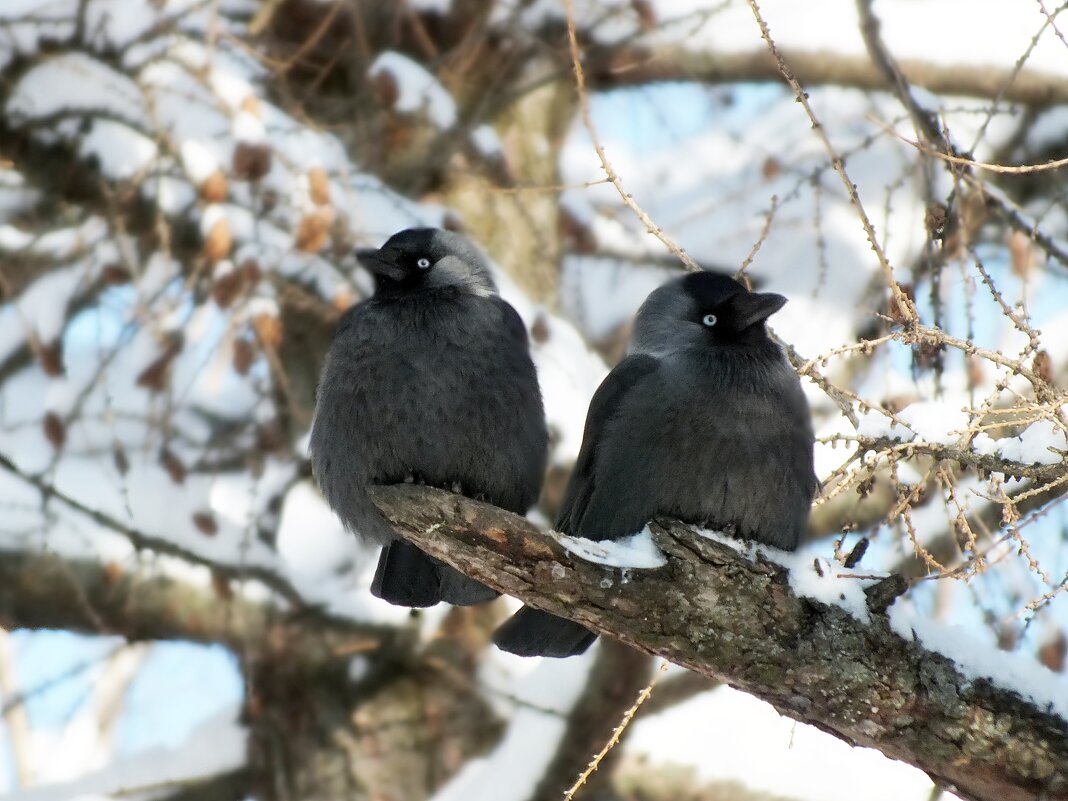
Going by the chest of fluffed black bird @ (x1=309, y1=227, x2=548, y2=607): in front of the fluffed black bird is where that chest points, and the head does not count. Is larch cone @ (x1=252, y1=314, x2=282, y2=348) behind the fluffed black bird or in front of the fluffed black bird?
behind

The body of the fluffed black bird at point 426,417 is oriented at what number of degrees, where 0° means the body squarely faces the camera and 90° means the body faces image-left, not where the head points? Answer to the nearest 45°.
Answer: approximately 0°

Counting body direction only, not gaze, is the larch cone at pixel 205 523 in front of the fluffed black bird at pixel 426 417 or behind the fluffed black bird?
behind

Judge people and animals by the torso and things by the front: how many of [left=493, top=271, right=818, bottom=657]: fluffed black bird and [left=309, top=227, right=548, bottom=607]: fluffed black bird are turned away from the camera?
0

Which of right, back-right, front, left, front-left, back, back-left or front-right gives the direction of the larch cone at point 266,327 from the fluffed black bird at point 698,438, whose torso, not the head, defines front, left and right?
back

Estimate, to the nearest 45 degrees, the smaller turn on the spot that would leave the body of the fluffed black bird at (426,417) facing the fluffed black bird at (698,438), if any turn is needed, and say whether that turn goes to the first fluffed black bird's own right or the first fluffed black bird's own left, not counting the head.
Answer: approximately 90° to the first fluffed black bird's own left

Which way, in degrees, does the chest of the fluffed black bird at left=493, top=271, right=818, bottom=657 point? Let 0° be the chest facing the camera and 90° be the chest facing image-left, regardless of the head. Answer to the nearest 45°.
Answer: approximately 315°

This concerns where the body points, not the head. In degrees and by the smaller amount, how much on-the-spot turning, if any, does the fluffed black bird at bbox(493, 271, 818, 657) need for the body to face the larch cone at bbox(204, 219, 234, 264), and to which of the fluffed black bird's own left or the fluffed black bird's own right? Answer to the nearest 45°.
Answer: approximately 180°
